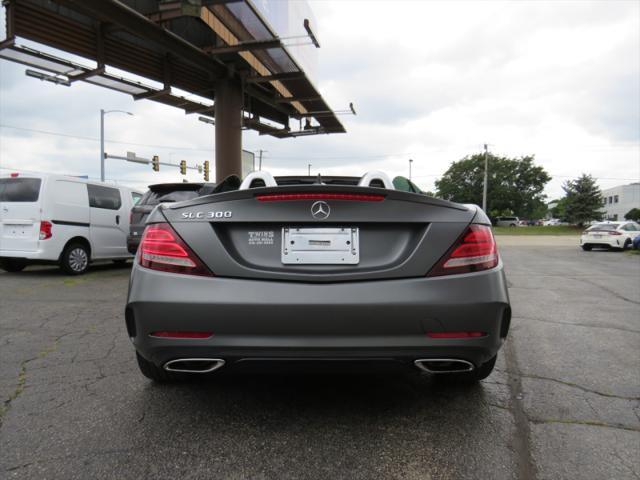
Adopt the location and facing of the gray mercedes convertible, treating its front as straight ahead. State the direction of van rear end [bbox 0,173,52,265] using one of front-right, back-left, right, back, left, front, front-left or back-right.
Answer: front-left

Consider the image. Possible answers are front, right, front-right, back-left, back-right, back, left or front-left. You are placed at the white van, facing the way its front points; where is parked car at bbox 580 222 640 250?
front-right

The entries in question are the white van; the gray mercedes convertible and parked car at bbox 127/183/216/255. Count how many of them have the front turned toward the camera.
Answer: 0

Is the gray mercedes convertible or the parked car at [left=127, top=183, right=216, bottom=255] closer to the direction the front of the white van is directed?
the parked car

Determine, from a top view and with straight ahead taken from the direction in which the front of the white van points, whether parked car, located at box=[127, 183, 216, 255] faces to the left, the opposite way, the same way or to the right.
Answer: the same way

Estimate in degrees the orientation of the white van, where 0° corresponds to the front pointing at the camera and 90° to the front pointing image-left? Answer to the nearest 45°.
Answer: approximately 225°

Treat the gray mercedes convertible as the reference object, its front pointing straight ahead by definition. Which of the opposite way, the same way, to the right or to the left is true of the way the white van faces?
the same way

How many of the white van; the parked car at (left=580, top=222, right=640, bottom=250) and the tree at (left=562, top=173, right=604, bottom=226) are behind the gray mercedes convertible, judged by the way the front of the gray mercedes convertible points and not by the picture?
0

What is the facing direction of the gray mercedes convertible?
away from the camera

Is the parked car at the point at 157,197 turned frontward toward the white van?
no

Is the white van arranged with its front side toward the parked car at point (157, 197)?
no

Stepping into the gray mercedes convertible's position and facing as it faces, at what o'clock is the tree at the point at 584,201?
The tree is roughly at 1 o'clock from the gray mercedes convertible.

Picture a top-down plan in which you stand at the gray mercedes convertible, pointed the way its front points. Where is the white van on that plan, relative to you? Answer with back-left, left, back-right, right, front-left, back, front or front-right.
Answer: front-left

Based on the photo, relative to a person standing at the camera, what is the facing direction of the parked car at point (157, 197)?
facing away from the viewer and to the right of the viewer
